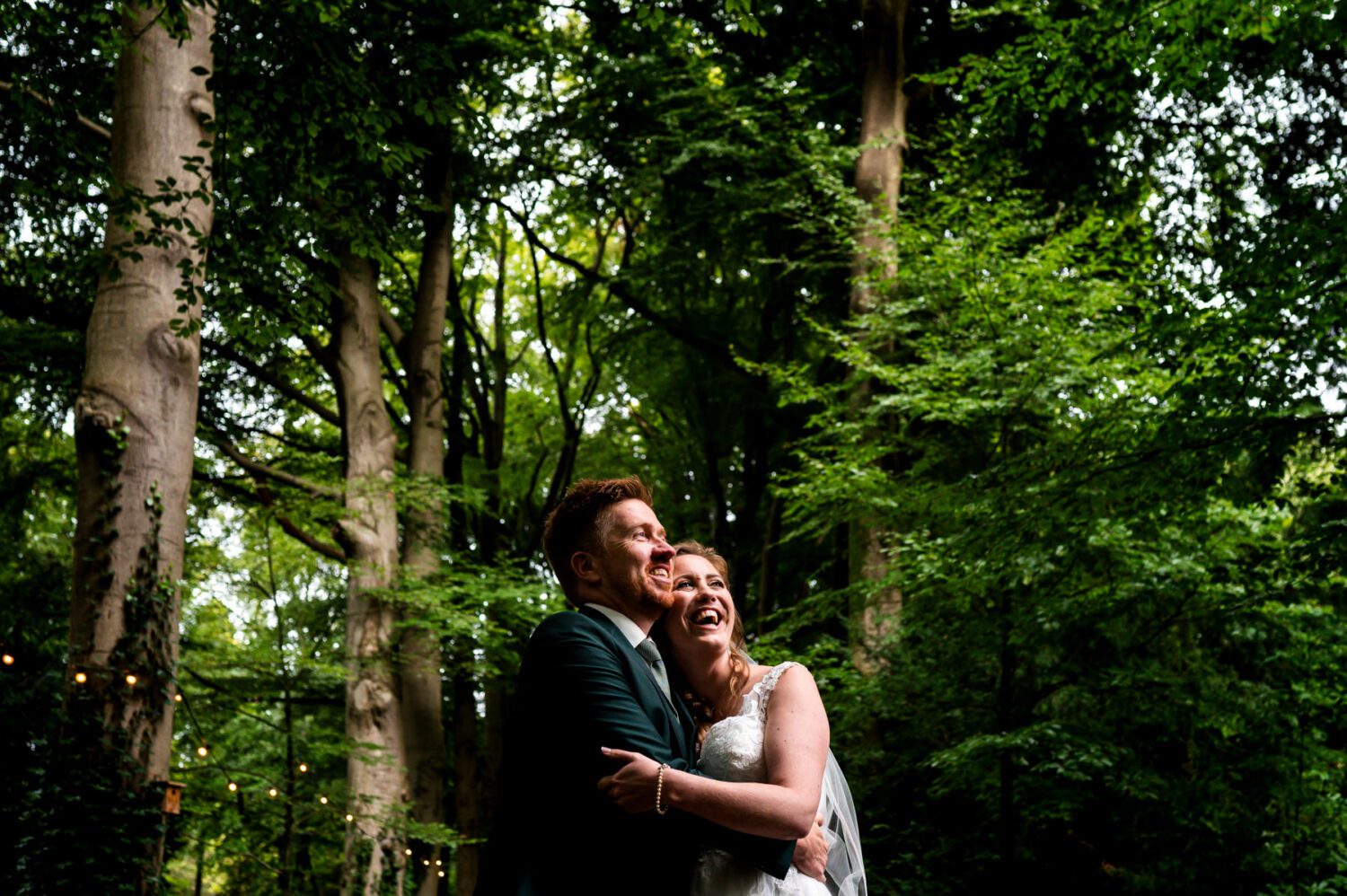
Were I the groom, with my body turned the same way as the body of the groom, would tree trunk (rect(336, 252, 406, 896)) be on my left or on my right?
on my left

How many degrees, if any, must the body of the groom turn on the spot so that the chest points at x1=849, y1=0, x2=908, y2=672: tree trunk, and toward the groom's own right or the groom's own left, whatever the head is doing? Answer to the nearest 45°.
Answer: approximately 90° to the groom's own left

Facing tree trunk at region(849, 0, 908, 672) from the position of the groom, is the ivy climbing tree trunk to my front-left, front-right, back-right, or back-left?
front-left

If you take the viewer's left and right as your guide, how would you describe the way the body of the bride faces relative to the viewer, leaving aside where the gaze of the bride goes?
facing the viewer and to the left of the viewer

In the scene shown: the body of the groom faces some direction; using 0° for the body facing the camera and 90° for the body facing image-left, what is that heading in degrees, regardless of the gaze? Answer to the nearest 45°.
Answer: approximately 270°

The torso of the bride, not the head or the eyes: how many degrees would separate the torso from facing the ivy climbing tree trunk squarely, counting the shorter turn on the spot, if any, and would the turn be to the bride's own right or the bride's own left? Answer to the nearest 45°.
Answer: approximately 90° to the bride's own right

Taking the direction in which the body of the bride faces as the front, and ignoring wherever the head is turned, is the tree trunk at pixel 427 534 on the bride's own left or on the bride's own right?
on the bride's own right

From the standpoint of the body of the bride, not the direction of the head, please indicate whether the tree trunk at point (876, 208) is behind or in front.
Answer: behind

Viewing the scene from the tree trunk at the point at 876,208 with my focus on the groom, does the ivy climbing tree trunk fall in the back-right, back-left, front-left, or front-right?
front-right
